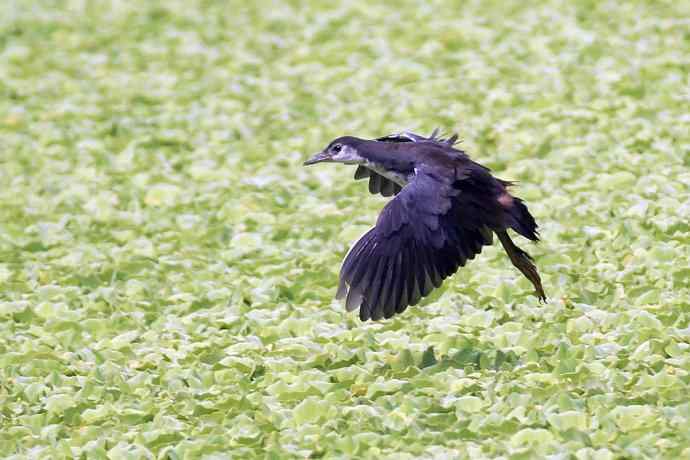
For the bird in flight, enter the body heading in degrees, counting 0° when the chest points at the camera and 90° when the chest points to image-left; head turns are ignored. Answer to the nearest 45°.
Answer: approximately 90°
